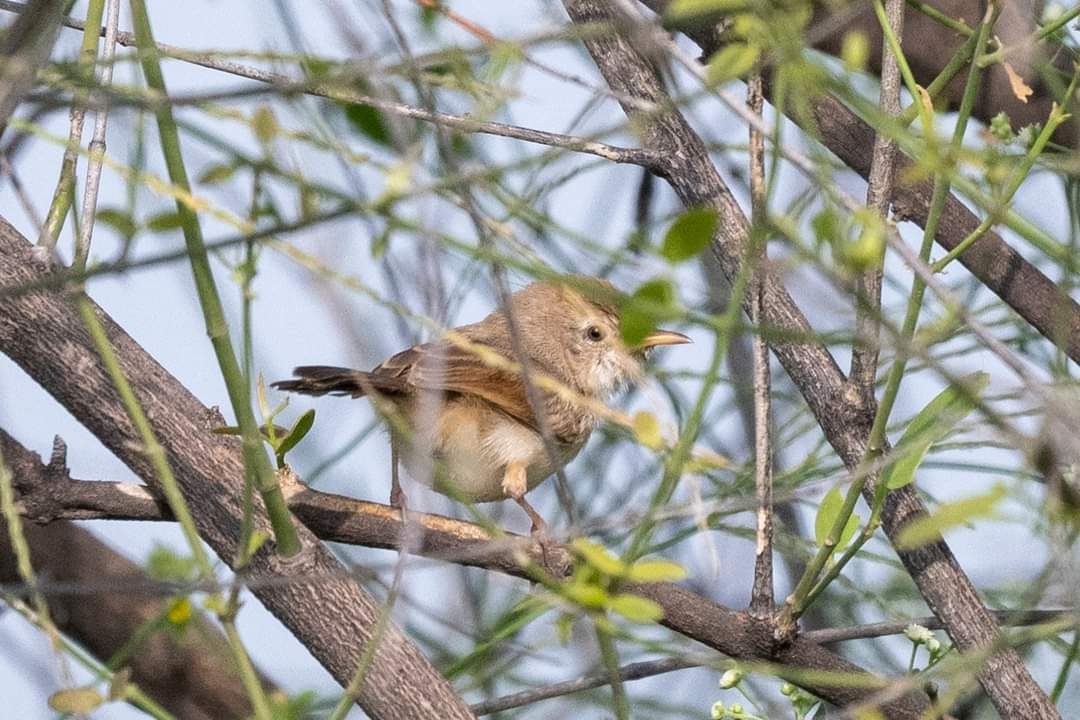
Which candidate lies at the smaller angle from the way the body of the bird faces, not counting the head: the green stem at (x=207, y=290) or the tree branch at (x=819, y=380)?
the tree branch

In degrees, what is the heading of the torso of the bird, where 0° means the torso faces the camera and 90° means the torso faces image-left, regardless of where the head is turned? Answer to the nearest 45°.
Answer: approximately 270°
